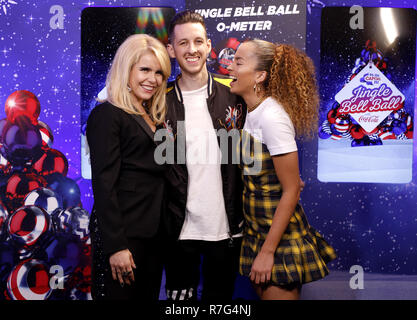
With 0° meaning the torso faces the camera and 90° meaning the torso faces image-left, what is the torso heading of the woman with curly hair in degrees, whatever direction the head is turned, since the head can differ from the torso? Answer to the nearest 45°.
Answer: approximately 90°

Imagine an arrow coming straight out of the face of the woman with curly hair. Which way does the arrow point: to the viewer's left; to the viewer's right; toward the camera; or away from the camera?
to the viewer's left

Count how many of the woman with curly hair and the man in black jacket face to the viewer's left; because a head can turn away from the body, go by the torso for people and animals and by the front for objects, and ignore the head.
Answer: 1

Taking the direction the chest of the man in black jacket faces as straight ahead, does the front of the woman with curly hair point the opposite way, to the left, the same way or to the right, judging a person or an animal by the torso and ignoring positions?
to the right

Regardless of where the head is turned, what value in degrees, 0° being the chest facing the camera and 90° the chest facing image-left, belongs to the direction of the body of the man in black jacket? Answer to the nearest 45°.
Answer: approximately 0°

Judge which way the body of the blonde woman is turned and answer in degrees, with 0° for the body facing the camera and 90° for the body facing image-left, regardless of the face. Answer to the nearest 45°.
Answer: approximately 315°
